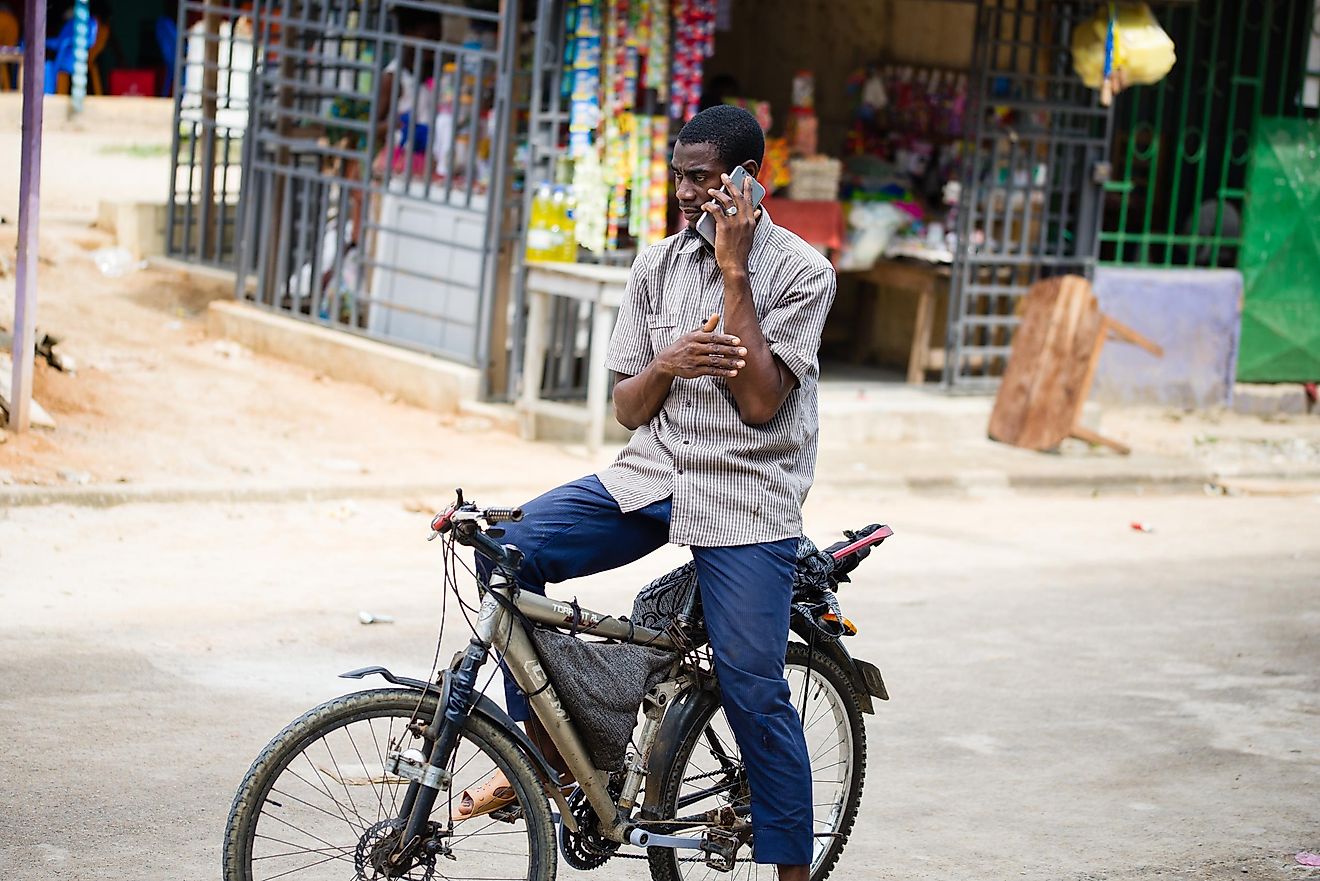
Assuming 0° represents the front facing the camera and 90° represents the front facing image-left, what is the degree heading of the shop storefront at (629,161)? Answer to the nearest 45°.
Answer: approximately 0°

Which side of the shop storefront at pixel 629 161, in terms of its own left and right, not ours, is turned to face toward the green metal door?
left

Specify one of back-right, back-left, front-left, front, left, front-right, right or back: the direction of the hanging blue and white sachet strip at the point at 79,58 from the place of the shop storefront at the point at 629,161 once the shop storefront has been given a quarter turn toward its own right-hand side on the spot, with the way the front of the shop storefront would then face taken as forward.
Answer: front-right

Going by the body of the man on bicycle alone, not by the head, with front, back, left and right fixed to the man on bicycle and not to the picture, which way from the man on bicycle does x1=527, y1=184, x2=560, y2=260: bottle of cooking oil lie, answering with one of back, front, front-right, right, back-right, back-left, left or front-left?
back-right

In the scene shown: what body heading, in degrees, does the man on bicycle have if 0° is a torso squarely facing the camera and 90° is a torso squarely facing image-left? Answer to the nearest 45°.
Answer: approximately 45°

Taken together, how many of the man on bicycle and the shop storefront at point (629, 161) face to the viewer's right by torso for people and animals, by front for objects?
0
